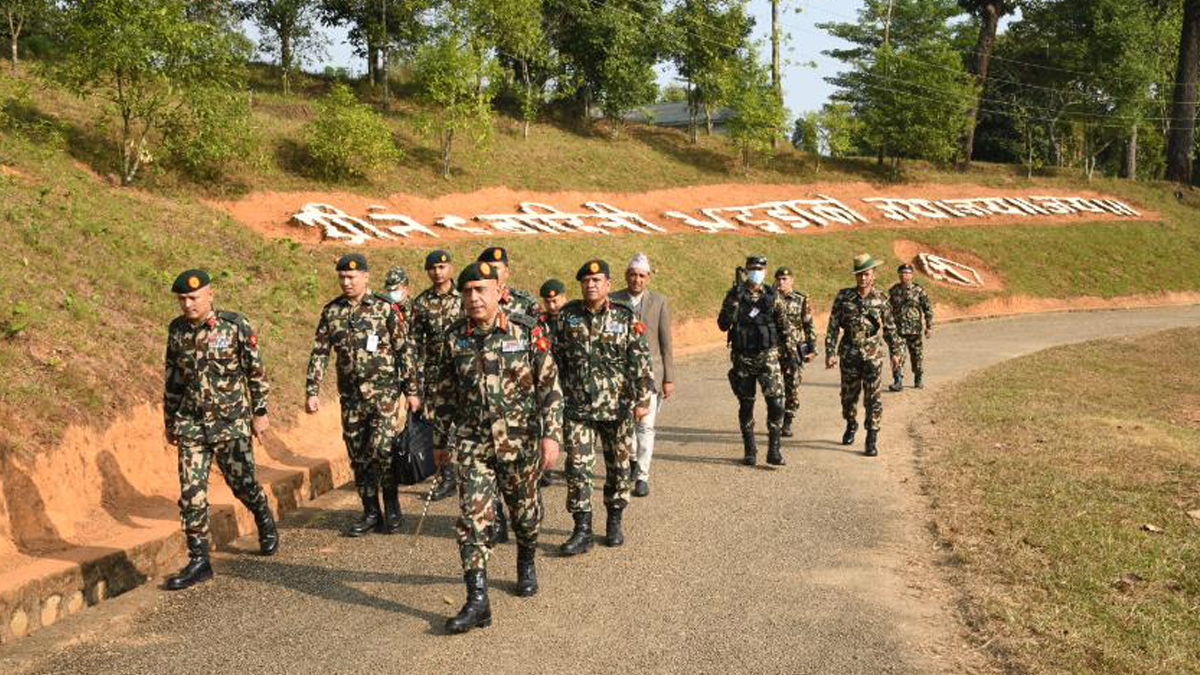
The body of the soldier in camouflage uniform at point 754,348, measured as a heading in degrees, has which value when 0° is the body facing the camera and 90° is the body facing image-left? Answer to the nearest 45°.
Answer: approximately 0°

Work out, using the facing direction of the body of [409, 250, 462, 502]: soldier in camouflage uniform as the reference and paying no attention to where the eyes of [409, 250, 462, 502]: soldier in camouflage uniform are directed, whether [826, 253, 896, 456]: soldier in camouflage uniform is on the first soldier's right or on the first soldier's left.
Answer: on the first soldier's left

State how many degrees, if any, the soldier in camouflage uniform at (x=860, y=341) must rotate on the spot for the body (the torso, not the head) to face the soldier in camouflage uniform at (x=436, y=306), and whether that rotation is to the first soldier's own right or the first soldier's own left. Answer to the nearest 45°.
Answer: approximately 45° to the first soldier's own right

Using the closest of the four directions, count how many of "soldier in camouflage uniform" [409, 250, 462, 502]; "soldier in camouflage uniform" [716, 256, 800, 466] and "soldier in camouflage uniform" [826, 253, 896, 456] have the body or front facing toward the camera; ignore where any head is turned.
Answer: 3

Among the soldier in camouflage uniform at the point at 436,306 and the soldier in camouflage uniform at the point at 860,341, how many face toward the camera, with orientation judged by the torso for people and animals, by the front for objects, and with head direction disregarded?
2

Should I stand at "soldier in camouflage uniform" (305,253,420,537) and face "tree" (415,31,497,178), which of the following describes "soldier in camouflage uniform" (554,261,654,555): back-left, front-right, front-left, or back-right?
back-right

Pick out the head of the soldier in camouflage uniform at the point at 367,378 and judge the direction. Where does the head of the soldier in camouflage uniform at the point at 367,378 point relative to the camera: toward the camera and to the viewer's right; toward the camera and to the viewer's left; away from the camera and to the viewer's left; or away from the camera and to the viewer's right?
toward the camera and to the viewer's left

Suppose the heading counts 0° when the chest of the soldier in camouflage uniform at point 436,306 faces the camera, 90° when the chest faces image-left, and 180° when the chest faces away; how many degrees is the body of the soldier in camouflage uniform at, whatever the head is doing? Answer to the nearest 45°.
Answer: approximately 0°

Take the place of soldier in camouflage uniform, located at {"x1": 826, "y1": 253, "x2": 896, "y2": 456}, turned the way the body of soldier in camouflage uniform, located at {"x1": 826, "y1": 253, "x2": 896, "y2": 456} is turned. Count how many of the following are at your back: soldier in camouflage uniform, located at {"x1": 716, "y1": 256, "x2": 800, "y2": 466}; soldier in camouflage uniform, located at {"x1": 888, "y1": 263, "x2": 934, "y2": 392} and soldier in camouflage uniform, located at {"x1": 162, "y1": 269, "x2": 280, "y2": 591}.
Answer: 1

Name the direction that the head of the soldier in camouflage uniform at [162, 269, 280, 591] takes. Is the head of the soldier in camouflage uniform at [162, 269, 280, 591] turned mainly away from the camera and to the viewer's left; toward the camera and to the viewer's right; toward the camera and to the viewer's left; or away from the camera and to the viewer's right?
toward the camera and to the viewer's left
